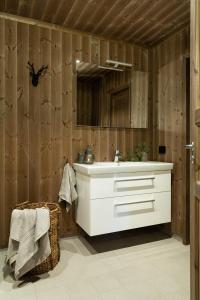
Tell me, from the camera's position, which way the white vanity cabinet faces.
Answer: facing the viewer and to the right of the viewer

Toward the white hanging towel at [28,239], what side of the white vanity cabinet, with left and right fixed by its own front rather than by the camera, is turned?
right

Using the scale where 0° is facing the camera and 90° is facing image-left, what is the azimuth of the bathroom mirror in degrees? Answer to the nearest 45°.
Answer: approximately 315°

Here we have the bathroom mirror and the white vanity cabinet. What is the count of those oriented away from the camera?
0

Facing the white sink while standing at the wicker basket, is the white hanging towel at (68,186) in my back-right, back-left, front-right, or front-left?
front-left

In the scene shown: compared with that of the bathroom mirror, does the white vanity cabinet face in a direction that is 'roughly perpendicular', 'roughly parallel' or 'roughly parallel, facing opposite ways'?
roughly parallel
